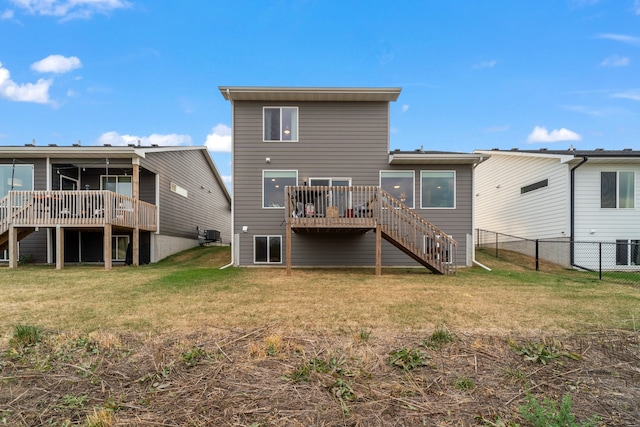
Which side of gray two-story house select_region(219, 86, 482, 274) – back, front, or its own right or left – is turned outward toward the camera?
back

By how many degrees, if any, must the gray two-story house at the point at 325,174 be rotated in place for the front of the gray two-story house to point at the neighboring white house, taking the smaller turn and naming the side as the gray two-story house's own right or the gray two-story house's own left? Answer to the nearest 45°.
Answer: approximately 90° to the gray two-story house's own right

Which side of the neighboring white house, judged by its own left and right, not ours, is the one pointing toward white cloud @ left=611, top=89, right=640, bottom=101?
front

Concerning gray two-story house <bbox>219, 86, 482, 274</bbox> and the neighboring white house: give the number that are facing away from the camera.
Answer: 2

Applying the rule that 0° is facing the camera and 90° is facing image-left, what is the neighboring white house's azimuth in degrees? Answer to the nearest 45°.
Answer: approximately 180°

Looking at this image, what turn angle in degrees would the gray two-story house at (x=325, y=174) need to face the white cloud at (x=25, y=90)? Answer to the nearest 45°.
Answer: approximately 45° to its left

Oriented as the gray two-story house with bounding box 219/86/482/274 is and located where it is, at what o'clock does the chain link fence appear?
The chain link fence is roughly at 3 o'clock from the gray two-story house.

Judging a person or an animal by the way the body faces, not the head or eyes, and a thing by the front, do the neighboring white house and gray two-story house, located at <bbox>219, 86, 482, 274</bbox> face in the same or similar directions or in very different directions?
same or similar directions

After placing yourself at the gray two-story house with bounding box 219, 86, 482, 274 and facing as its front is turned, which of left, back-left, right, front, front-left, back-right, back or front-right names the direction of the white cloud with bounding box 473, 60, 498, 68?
front-right

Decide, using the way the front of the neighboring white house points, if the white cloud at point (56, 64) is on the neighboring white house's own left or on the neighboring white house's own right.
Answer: on the neighboring white house's own left
